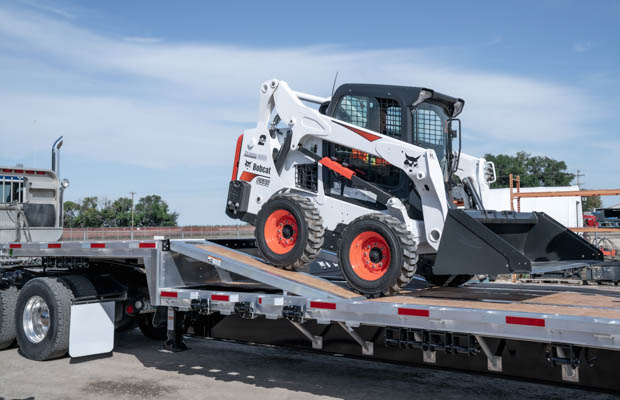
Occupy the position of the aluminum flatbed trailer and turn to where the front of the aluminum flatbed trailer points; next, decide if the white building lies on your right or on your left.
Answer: on your right

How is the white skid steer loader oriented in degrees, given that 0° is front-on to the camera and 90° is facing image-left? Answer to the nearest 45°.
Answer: approximately 315°

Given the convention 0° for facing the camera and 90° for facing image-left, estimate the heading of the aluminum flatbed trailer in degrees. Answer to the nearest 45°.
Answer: approximately 135°
